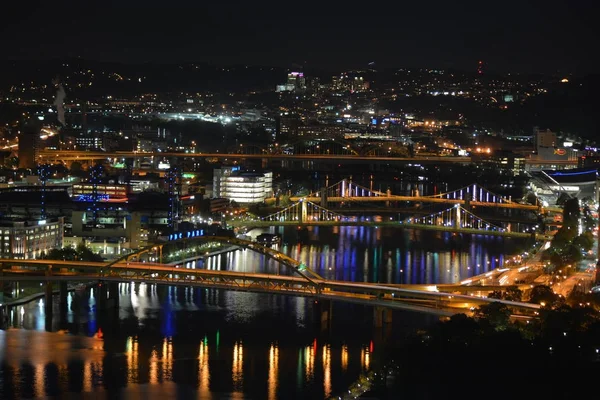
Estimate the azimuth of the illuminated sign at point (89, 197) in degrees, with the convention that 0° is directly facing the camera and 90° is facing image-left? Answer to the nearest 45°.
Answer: approximately 0°

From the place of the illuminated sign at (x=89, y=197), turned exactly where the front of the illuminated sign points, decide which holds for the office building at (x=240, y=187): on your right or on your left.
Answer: on your left

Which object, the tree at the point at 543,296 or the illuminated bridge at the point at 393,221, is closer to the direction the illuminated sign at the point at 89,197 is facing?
the tree

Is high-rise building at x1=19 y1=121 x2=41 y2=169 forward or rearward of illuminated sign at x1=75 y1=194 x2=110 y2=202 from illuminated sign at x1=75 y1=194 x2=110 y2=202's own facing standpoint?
rearward

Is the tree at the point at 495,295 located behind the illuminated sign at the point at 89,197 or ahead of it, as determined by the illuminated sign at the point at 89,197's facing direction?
ahead

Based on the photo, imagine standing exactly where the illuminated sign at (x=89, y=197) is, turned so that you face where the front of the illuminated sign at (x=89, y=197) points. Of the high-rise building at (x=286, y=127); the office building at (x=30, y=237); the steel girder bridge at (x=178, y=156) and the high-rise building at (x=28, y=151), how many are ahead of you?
1

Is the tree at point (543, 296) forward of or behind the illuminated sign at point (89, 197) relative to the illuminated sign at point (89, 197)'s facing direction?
forward

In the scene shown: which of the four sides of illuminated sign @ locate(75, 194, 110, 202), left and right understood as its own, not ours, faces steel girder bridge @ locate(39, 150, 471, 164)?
back

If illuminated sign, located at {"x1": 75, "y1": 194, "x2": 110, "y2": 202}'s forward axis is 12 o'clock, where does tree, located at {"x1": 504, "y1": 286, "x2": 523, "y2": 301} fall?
The tree is roughly at 11 o'clock from the illuminated sign.
